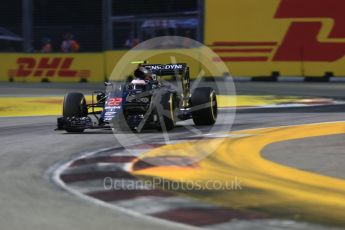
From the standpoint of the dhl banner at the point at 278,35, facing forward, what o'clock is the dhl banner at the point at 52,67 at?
the dhl banner at the point at 52,67 is roughly at 3 o'clock from the dhl banner at the point at 278,35.

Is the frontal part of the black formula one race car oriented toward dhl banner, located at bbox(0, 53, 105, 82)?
no

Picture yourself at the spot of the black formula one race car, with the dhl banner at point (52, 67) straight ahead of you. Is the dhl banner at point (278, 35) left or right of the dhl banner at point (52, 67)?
right

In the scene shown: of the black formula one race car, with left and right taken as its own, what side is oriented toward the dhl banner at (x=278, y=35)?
back

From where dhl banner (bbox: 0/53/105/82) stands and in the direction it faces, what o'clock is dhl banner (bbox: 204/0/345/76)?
dhl banner (bbox: 204/0/345/76) is roughly at 10 o'clock from dhl banner (bbox: 0/53/105/82).

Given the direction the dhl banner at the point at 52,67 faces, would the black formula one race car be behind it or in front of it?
in front

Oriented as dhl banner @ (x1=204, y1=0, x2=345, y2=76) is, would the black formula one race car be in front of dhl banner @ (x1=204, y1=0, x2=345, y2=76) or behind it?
in front

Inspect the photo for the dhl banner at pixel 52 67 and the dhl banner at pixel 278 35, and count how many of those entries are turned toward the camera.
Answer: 2

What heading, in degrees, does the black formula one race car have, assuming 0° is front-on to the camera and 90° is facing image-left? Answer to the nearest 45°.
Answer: approximately 45°

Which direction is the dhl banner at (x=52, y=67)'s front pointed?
toward the camera

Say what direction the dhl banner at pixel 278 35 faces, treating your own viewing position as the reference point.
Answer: facing the viewer

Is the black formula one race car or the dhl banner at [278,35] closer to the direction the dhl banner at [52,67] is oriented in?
the black formula one race car
